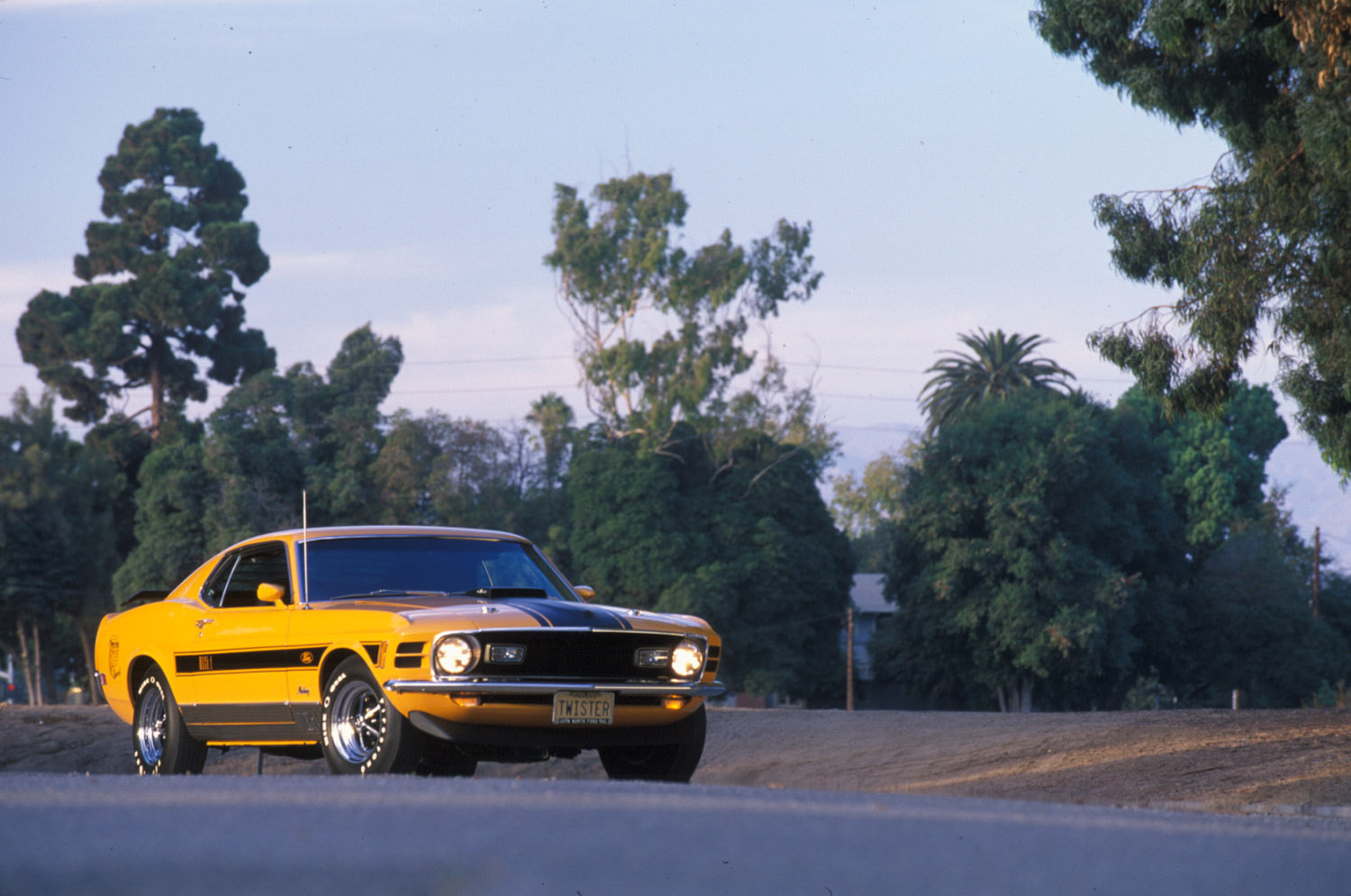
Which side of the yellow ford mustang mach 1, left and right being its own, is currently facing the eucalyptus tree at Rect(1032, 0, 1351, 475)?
left

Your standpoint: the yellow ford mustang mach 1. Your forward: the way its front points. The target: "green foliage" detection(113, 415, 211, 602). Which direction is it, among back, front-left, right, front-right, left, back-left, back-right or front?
back-left

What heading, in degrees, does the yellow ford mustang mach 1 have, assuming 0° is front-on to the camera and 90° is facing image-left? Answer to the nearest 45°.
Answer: approximately 315°

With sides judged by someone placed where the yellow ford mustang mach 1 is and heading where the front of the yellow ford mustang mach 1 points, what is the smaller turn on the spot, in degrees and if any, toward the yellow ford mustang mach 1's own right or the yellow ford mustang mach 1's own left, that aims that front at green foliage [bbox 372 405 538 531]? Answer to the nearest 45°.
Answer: approximately 135° to the yellow ford mustang mach 1's own left

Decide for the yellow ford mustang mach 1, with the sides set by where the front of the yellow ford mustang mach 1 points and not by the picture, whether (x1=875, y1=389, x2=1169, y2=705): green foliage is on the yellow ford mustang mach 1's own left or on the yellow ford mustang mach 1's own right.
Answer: on the yellow ford mustang mach 1's own left

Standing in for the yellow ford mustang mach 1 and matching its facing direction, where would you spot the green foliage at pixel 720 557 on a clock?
The green foliage is roughly at 8 o'clock from the yellow ford mustang mach 1.
